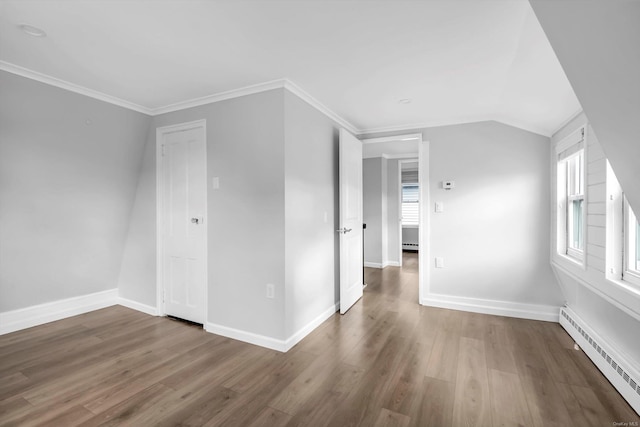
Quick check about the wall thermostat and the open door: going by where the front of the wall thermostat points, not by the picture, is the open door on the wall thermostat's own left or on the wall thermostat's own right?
on the wall thermostat's own right

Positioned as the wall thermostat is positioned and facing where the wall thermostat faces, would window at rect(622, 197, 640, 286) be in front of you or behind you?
in front

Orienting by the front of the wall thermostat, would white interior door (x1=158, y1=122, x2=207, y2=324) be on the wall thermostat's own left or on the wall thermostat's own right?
on the wall thermostat's own right

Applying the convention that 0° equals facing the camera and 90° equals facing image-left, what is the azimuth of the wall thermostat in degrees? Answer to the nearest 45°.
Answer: approximately 0°
